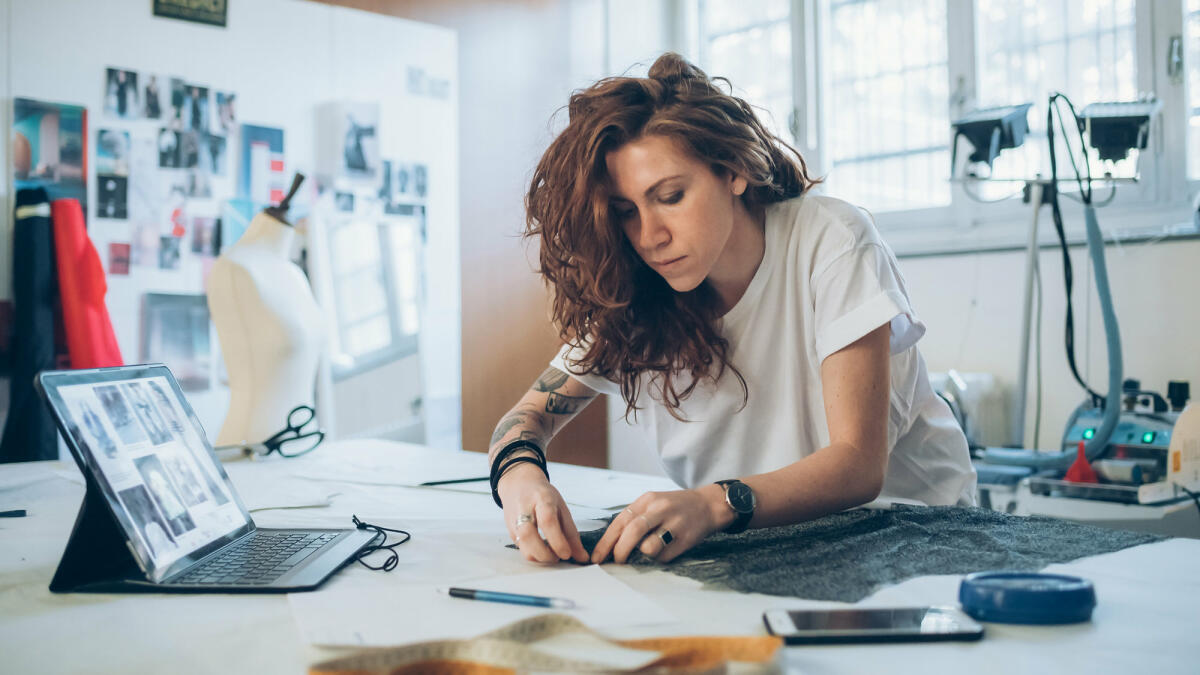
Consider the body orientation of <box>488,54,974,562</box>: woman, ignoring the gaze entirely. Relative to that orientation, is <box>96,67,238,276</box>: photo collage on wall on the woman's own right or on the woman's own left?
on the woman's own right

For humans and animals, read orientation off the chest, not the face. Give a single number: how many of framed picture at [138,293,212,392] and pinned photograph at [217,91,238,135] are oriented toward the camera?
2

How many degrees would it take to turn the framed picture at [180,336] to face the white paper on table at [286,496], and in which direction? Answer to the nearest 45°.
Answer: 0° — it already faces it

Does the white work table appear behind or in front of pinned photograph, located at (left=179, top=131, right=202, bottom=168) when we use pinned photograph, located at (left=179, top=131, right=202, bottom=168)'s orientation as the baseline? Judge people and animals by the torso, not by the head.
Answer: in front

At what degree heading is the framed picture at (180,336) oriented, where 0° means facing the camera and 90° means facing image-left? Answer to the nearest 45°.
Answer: approximately 0°

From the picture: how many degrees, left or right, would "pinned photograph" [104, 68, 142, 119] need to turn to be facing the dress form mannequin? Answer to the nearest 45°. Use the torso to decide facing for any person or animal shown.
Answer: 0° — it already faces it
